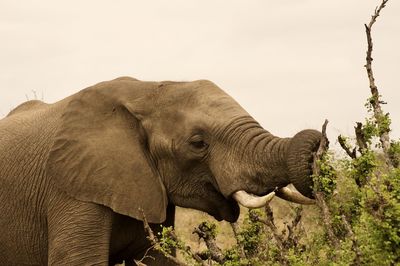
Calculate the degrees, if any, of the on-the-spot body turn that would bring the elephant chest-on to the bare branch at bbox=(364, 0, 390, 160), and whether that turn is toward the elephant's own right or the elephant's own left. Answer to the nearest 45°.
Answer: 0° — it already faces it

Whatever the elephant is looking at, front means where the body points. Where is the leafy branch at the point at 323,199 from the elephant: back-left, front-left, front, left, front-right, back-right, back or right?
front-right

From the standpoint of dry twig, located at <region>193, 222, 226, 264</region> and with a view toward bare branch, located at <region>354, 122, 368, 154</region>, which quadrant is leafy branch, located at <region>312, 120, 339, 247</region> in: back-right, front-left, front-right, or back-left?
front-right

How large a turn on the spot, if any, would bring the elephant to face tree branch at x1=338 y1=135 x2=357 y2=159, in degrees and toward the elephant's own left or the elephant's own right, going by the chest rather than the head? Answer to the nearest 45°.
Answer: approximately 45° to the elephant's own right

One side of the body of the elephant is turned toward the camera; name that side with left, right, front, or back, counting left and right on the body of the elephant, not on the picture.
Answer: right

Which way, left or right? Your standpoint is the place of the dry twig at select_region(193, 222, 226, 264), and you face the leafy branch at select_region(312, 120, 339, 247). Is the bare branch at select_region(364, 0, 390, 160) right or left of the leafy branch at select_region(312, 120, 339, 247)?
left
